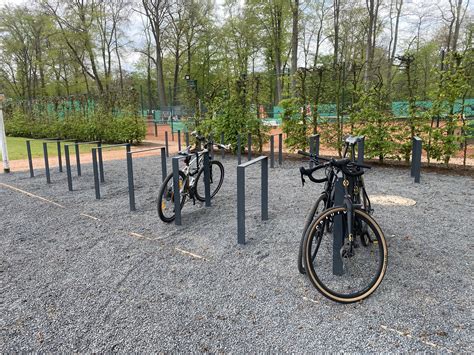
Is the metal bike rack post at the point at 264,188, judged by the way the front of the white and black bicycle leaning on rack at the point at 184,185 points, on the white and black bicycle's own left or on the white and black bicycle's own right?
on the white and black bicycle's own right

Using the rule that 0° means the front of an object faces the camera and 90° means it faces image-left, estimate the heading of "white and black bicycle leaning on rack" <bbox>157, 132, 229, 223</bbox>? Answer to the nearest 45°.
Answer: approximately 225°

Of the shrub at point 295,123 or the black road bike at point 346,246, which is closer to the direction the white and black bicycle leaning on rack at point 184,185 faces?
the shrub

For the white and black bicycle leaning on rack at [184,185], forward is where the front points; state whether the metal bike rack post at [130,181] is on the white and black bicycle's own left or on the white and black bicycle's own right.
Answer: on the white and black bicycle's own left

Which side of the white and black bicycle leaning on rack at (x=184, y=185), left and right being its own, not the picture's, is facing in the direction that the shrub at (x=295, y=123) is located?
front

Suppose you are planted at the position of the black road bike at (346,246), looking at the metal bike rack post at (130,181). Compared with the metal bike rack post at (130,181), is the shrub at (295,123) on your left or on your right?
right
